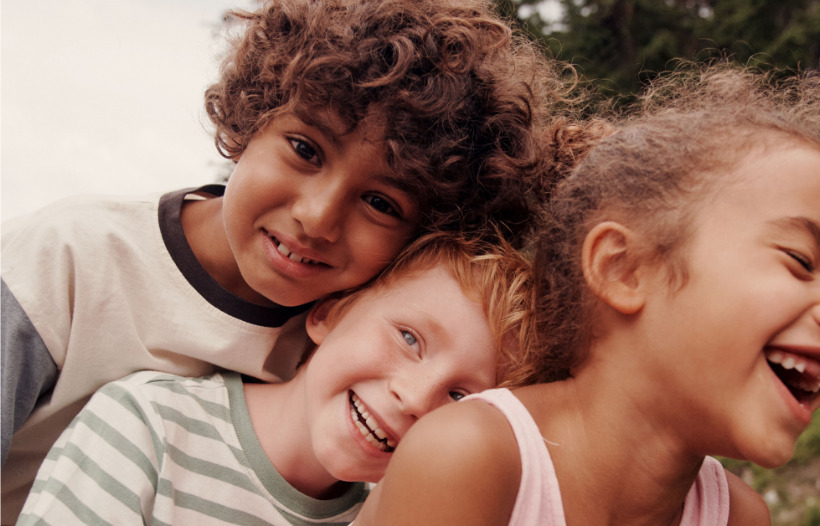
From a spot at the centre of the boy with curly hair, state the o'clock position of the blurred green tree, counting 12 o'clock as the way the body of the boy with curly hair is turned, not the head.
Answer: The blurred green tree is roughly at 7 o'clock from the boy with curly hair.

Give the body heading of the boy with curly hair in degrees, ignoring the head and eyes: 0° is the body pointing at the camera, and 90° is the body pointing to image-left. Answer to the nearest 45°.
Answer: approximately 0°
